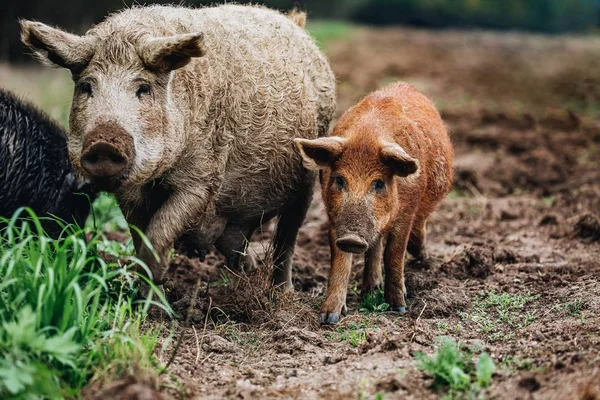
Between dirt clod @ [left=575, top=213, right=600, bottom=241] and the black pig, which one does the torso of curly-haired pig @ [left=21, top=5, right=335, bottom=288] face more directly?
the black pig

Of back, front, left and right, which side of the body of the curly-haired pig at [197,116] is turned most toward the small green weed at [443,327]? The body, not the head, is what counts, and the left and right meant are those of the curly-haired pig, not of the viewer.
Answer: left

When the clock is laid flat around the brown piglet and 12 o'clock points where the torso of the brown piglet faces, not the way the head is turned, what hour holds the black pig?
The black pig is roughly at 2 o'clock from the brown piglet.

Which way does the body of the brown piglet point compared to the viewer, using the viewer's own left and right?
facing the viewer and to the left of the viewer

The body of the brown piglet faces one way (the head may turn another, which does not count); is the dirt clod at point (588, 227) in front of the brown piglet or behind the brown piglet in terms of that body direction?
behind

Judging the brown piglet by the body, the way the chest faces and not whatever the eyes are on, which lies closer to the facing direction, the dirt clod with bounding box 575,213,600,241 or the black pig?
the black pig

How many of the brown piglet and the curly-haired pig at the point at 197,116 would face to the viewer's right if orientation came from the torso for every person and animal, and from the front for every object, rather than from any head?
0

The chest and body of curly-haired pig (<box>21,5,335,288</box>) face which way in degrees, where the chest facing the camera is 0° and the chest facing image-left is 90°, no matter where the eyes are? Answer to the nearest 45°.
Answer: approximately 45°
